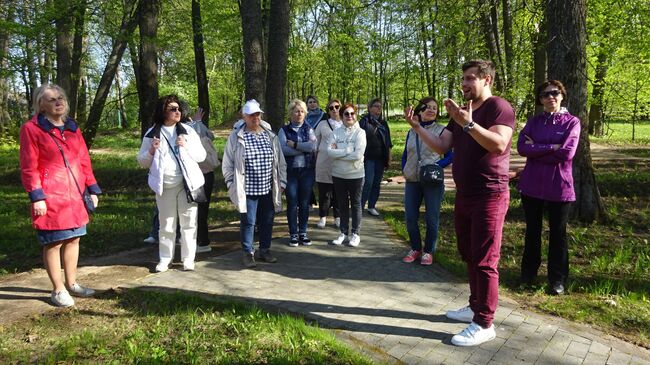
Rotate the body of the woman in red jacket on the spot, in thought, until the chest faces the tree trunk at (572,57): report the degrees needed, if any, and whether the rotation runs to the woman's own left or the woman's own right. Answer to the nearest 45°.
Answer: approximately 45° to the woman's own left

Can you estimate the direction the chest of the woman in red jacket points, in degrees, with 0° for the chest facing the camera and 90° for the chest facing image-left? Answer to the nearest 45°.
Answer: approximately 315°

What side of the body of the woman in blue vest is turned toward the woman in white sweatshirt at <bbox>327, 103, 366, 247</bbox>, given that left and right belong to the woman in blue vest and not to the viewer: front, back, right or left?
left

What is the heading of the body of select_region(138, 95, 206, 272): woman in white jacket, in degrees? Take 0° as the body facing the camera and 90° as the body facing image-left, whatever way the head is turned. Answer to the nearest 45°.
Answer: approximately 0°

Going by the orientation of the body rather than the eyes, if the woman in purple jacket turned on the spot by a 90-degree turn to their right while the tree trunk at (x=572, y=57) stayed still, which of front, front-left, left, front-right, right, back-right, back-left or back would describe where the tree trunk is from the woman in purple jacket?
right

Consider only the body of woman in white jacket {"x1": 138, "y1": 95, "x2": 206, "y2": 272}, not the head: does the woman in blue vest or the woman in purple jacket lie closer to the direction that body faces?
the woman in purple jacket

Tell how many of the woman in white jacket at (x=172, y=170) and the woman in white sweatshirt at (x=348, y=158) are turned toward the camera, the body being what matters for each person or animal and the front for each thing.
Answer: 2

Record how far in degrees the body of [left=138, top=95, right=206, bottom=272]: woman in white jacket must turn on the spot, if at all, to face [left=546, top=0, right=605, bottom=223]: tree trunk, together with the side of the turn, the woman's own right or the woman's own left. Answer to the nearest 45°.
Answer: approximately 90° to the woman's own left

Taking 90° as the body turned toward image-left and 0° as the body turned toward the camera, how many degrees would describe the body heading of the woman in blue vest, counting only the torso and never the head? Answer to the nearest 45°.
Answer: approximately 0°

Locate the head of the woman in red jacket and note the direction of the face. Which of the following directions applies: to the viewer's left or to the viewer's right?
to the viewer's right
